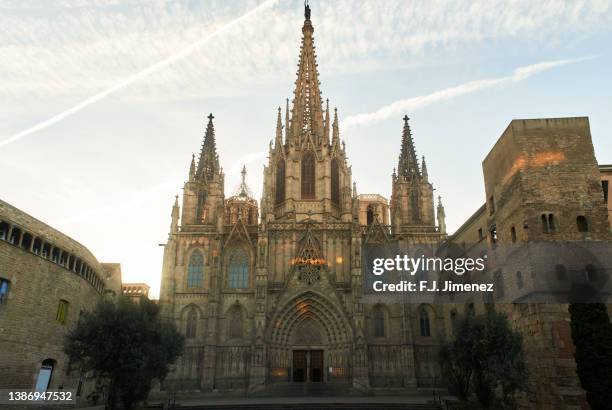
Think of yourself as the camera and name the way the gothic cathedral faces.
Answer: facing the viewer

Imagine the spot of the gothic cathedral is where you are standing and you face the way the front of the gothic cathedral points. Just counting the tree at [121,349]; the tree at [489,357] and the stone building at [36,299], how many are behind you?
0

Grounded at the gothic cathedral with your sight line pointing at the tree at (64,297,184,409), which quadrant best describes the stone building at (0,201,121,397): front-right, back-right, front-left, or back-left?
front-right

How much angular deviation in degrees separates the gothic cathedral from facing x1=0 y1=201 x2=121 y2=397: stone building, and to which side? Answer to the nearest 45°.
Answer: approximately 45° to its right

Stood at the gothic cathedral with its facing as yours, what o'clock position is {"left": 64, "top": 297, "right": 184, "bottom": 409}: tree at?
The tree is roughly at 1 o'clock from the gothic cathedral.

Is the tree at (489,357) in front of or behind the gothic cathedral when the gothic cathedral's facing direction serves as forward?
in front

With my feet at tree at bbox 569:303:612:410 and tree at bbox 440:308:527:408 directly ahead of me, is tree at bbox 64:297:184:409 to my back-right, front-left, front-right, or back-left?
front-left

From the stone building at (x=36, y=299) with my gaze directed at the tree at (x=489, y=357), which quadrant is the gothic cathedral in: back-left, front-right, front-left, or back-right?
front-left
